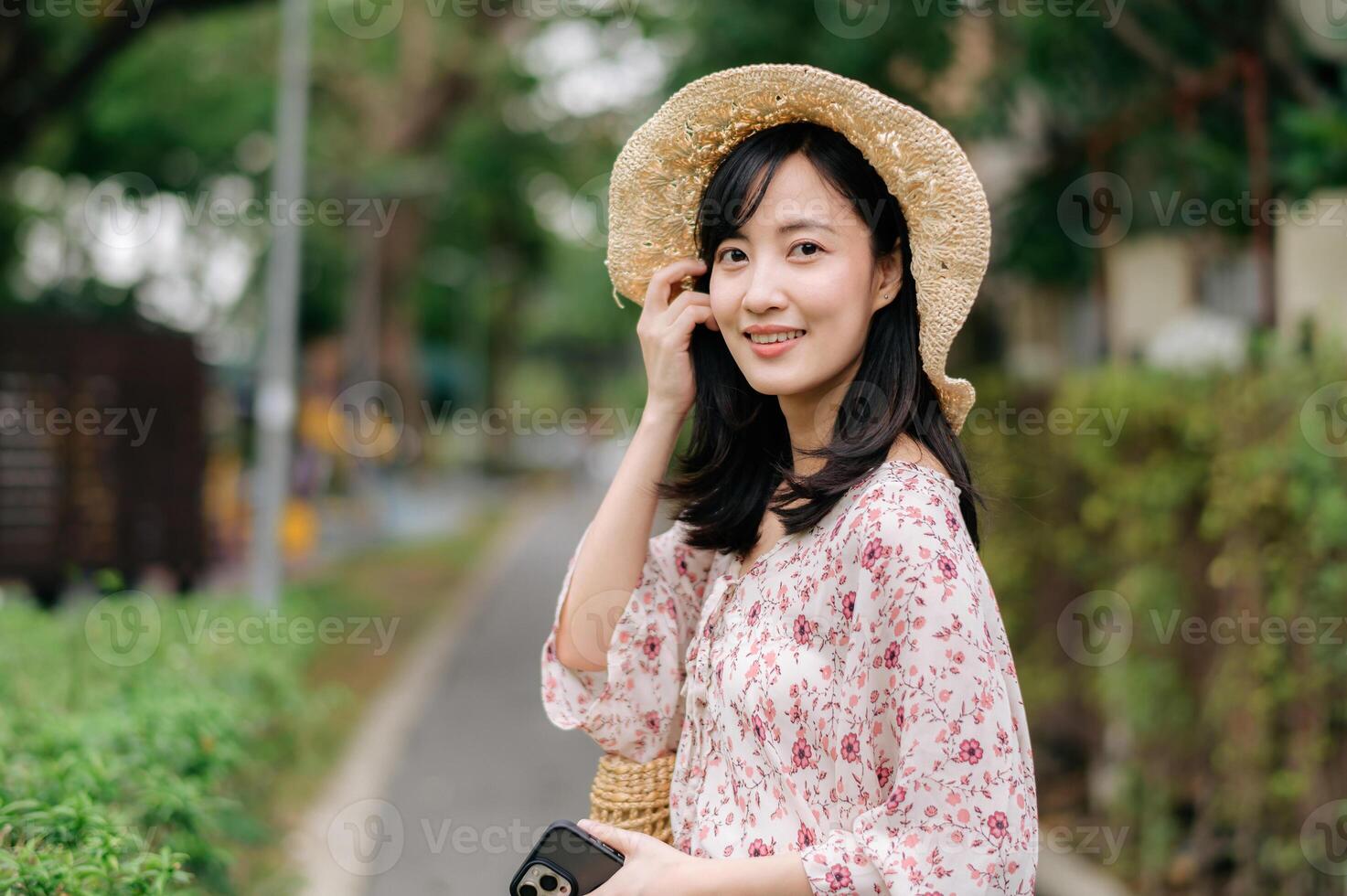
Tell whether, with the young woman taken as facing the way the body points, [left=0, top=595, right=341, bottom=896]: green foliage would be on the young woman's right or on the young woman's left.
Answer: on the young woman's right

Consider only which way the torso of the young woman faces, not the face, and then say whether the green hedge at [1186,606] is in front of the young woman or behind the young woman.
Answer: behind

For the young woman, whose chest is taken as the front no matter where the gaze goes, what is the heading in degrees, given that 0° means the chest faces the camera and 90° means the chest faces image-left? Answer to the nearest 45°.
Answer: approximately 45°

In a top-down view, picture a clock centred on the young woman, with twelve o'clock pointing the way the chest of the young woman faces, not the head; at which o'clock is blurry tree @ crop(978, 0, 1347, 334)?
The blurry tree is roughly at 5 o'clock from the young woman.
